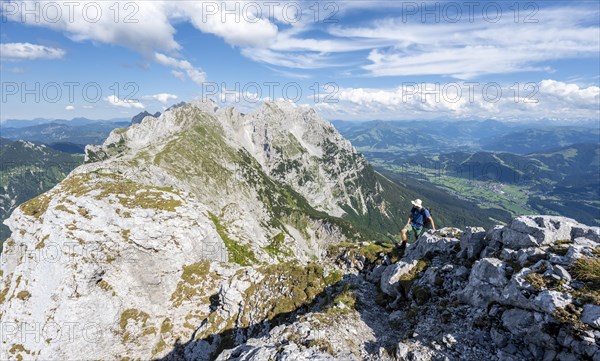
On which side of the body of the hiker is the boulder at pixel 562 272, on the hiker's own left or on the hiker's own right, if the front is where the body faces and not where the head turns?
on the hiker's own left

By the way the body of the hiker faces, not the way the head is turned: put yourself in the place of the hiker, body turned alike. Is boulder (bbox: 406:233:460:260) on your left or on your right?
on your left

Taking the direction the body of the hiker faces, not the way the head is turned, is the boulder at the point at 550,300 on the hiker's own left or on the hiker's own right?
on the hiker's own left

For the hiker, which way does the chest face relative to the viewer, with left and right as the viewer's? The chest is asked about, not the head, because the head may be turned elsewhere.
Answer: facing the viewer and to the left of the viewer

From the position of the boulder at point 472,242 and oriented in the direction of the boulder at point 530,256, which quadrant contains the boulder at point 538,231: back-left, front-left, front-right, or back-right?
front-left

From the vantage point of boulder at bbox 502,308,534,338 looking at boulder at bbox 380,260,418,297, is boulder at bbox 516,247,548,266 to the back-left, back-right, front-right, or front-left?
front-right

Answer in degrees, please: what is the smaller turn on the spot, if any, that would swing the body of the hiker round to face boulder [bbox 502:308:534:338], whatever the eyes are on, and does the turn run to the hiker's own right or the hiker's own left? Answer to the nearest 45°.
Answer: approximately 45° to the hiker's own left

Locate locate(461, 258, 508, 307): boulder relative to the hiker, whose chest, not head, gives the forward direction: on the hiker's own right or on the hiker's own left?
on the hiker's own left

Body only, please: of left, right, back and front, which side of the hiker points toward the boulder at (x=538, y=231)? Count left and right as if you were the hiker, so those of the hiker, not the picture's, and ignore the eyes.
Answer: left

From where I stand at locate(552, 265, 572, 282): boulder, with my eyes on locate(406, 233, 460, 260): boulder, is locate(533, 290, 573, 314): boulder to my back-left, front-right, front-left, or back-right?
back-left
